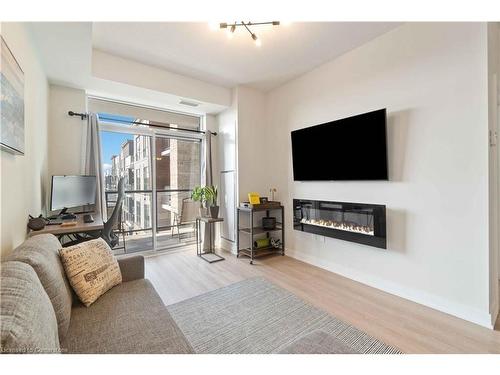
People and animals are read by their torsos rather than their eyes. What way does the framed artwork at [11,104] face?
to the viewer's right

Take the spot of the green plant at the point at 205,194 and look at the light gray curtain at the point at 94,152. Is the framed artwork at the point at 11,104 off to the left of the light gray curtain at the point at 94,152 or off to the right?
left

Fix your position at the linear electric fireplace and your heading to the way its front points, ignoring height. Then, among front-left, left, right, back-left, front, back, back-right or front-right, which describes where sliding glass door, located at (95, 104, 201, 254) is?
front-right

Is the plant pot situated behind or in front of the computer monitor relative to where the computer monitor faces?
in front

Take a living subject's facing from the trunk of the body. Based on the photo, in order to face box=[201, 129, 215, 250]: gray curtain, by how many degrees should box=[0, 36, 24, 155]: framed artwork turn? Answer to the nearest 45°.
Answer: approximately 45° to its left

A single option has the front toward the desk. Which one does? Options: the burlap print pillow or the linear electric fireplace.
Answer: the linear electric fireplace

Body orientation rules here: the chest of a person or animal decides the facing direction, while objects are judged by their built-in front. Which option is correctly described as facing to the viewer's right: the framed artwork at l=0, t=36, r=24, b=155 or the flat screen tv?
the framed artwork

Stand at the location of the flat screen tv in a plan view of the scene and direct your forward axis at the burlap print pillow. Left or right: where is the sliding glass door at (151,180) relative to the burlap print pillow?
right

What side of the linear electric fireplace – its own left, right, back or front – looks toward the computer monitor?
front

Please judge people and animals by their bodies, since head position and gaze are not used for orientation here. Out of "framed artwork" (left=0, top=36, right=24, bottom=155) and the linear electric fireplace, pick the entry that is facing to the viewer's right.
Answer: the framed artwork

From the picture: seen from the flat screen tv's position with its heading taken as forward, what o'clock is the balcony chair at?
The balcony chair is roughly at 2 o'clock from the flat screen tv.

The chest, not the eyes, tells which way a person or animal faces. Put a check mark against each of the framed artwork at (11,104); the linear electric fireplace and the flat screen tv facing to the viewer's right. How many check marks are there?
1
